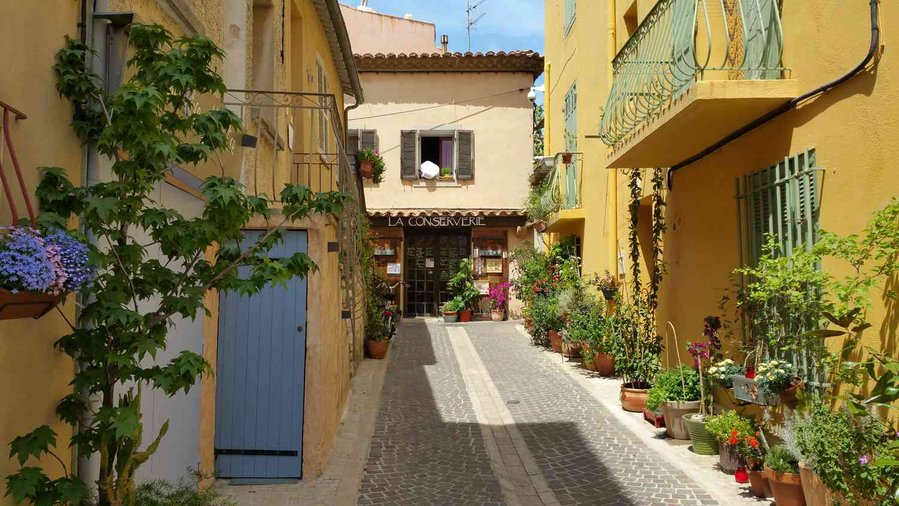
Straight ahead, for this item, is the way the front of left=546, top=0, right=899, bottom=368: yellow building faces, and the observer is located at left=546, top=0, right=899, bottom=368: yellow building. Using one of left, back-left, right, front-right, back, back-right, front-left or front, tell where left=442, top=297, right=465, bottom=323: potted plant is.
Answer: right

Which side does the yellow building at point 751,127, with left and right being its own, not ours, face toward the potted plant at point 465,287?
right

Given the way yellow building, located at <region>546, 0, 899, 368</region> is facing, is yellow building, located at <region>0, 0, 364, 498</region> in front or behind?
in front

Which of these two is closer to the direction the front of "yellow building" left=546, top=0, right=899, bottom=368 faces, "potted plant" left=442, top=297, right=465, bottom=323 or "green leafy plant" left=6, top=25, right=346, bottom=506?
the green leafy plant

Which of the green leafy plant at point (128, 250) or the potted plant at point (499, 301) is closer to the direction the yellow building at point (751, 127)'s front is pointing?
the green leafy plant

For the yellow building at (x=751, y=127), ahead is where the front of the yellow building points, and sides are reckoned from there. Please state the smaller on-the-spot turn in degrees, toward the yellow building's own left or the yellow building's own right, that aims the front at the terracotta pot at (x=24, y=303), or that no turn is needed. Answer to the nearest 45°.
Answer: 0° — it already faces it

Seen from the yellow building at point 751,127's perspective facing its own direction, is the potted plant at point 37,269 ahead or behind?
ahead

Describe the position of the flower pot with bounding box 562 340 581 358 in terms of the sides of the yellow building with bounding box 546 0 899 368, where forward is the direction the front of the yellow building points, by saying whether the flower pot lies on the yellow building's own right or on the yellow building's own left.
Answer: on the yellow building's own right

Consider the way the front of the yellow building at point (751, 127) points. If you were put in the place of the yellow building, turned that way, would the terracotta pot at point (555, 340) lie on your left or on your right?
on your right

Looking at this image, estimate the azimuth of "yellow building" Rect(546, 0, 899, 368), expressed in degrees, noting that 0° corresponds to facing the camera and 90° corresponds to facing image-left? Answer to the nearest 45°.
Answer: approximately 45°
